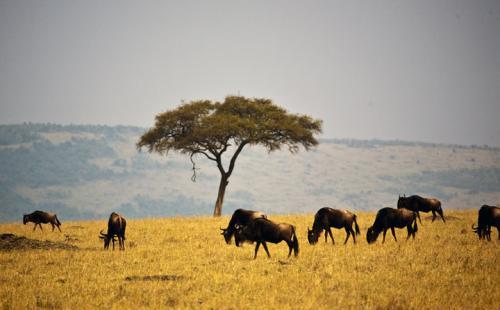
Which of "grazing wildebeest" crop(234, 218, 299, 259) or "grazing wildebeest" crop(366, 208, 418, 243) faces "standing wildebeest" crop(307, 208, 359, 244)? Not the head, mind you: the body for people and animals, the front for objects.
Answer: "grazing wildebeest" crop(366, 208, 418, 243)

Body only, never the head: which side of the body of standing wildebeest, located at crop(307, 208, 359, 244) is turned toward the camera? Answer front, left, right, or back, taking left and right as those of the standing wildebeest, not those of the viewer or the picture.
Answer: left

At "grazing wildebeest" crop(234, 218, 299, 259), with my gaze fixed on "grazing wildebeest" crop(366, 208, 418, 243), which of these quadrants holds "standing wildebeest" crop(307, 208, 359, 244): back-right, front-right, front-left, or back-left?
front-left

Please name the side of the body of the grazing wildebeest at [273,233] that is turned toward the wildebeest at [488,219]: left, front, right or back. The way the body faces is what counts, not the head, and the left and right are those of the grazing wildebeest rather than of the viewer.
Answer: back

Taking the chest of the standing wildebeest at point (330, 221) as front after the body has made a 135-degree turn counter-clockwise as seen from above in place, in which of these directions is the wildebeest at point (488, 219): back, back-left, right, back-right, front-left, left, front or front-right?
front-left

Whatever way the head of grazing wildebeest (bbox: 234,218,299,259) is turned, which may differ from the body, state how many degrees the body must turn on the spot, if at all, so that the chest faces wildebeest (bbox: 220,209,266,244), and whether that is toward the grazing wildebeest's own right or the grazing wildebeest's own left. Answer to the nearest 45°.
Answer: approximately 90° to the grazing wildebeest's own right

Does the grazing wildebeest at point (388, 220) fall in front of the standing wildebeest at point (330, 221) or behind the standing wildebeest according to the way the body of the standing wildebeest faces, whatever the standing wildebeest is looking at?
behind

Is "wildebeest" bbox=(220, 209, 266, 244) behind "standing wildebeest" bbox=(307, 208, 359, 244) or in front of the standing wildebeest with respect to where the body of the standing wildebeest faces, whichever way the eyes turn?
in front

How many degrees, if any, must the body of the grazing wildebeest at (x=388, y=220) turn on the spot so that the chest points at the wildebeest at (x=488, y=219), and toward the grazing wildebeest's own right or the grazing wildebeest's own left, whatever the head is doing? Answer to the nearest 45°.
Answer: approximately 180°

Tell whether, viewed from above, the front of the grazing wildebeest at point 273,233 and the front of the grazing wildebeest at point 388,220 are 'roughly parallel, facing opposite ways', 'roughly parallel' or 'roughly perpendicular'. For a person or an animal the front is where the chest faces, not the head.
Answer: roughly parallel

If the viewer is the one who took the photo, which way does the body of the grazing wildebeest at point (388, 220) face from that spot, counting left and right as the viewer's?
facing to the left of the viewer

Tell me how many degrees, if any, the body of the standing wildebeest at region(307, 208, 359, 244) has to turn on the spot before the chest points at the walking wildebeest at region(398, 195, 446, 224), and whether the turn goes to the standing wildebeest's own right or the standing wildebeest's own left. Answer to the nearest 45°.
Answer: approximately 135° to the standing wildebeest's own right

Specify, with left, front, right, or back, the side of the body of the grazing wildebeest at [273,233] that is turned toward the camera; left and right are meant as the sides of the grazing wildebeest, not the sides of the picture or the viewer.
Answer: left

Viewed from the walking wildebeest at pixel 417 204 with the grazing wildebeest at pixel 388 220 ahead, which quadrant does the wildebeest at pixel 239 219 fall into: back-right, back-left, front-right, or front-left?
front-right

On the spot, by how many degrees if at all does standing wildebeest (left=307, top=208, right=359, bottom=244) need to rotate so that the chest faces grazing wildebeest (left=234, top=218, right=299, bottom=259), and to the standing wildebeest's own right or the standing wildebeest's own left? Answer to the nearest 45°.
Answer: approximately 45° to the standing wildebeest's own left

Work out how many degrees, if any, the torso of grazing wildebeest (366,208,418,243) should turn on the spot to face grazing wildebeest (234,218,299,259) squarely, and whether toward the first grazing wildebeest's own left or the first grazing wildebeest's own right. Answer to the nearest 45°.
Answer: approximately 45° to the first grazing wildebeest's own left
